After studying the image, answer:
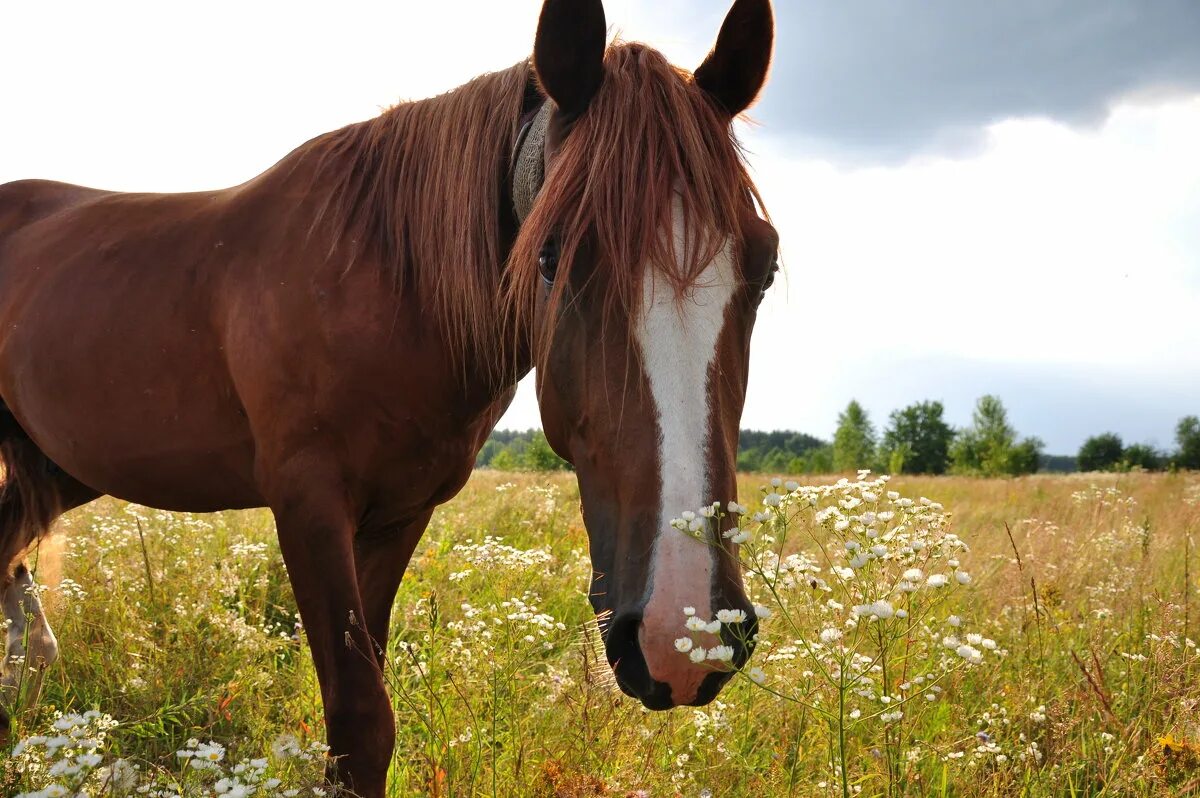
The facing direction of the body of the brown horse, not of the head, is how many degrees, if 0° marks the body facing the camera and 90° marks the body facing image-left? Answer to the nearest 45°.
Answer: approximately 315°

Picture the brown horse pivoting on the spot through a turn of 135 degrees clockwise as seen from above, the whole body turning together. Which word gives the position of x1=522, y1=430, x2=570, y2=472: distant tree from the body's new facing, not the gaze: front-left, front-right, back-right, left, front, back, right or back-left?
right

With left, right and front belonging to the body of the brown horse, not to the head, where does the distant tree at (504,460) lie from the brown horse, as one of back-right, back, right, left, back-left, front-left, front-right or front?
back-left

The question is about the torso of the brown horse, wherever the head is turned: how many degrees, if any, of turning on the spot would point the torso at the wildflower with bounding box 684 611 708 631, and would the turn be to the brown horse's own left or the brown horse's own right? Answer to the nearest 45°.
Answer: approximately 45° to the brown horse's own right
